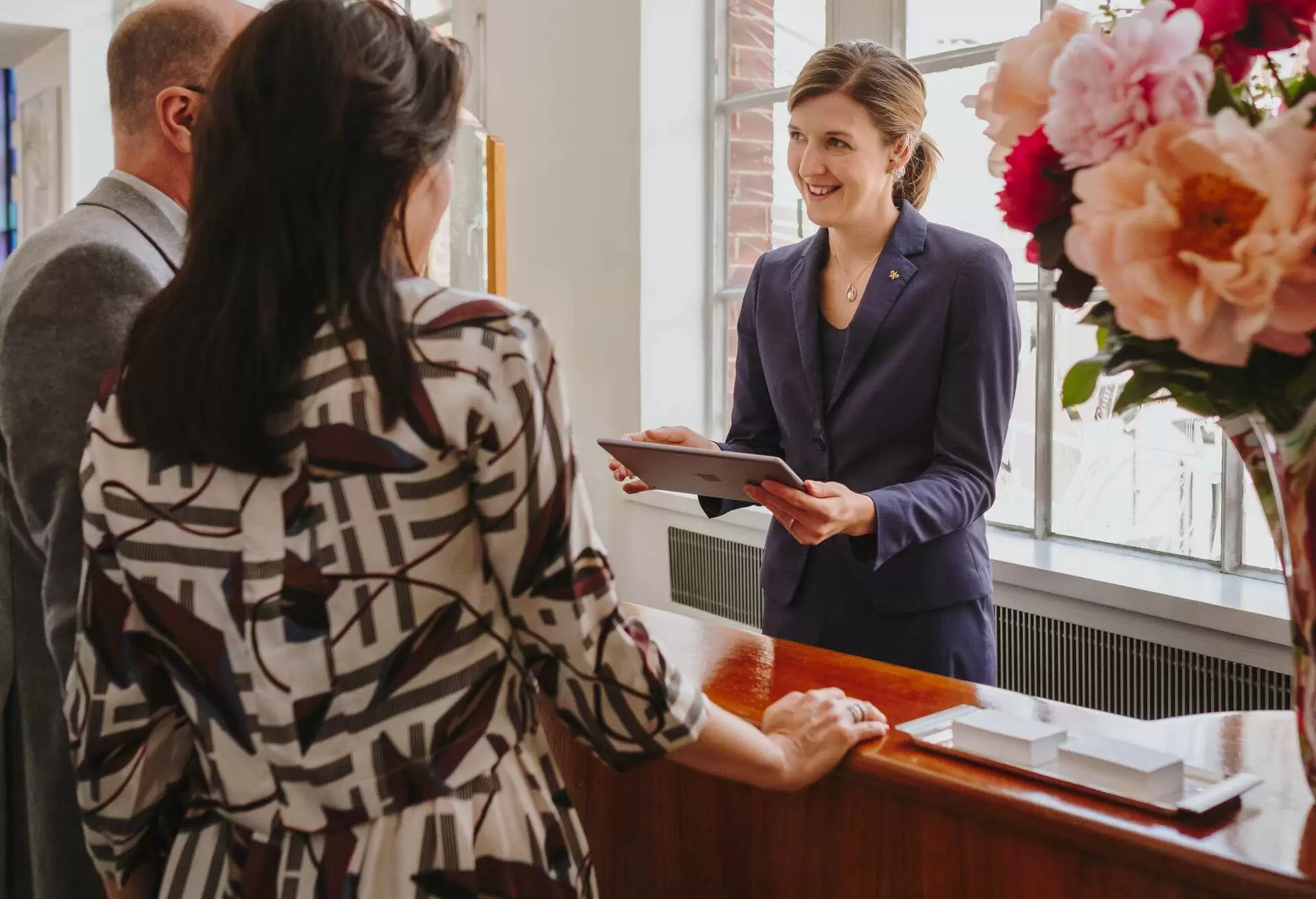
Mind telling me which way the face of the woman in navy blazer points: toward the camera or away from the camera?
toward the camera

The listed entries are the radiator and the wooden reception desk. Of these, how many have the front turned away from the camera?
0

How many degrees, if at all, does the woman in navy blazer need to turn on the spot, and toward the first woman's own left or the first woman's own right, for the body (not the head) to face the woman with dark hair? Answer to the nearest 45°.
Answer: approximately 45° to the first woman's own left

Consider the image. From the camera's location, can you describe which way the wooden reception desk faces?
facing the viewer and to the left of the viewer

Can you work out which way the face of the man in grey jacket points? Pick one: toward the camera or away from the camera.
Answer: away from the camera

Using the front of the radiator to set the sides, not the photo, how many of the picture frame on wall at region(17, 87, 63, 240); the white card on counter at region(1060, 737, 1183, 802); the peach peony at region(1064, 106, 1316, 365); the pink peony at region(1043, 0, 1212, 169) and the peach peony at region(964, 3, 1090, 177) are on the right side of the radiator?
1

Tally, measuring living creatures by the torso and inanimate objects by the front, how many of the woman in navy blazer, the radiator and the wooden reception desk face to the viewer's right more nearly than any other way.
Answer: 0

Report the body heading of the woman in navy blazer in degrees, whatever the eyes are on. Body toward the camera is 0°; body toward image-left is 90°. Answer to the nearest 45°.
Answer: approximately 45°

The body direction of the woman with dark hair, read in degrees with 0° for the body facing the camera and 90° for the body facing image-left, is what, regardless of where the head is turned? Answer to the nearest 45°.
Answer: approximately 225°

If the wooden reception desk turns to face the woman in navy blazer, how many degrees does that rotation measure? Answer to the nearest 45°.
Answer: approximately 135° to its right

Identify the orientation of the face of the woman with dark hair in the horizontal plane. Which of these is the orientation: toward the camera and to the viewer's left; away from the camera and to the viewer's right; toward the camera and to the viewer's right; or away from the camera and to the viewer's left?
away from the camera and to the viewer's right

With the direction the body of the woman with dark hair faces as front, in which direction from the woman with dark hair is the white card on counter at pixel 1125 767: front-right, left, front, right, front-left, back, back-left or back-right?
front-right

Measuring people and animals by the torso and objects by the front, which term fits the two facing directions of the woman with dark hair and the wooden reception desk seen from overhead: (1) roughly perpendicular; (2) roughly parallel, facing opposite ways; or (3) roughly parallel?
roughly parallel, facing opposite ways

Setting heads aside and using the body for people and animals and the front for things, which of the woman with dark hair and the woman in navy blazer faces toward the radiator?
the woman with dark hair

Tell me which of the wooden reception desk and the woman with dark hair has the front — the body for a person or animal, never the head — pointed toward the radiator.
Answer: the woman with dark hair

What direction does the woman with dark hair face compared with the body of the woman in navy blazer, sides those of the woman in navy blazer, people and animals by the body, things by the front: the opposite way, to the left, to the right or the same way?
the opposite way

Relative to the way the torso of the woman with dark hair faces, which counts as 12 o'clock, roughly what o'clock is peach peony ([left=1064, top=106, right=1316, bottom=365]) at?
The peach peony is roughly at 2 o'clock from the woman with dark hair.
